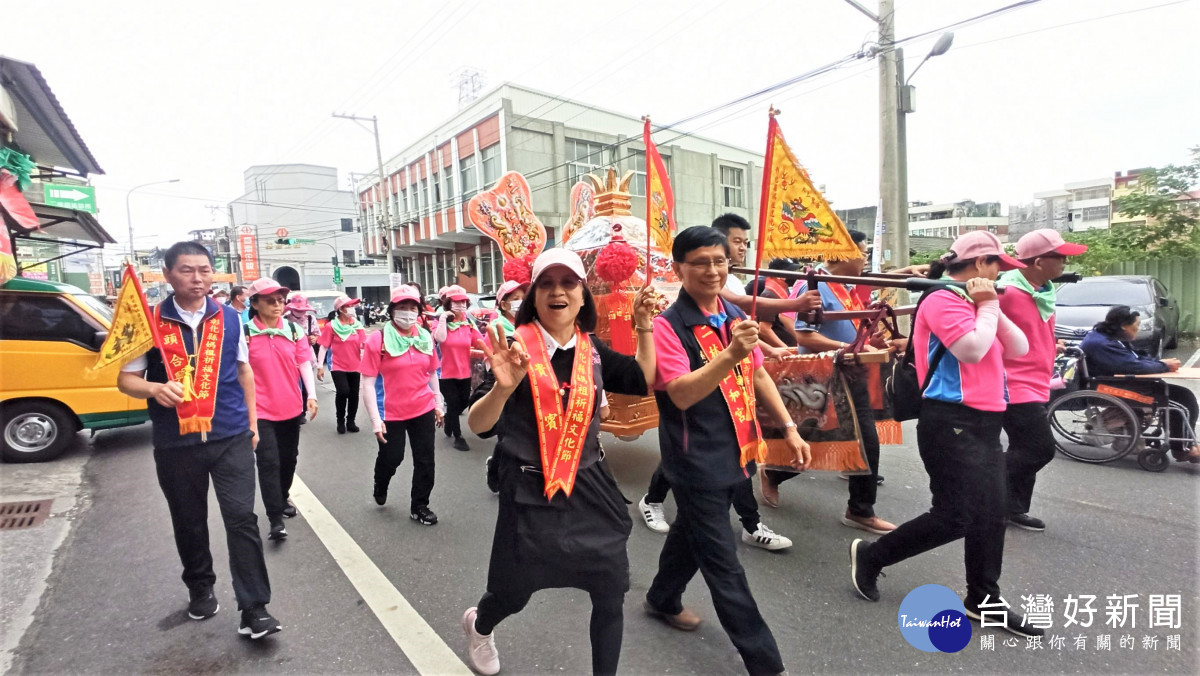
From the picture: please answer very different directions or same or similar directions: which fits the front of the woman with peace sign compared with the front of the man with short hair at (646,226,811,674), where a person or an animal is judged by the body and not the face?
same or similar directions

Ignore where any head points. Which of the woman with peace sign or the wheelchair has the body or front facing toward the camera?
the woman with peace sign

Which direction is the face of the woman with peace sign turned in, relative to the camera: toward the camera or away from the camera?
toward the camera

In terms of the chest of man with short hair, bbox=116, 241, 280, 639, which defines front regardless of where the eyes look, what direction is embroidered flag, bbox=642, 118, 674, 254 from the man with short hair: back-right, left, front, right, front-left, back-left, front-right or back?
left

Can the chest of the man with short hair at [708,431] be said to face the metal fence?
no

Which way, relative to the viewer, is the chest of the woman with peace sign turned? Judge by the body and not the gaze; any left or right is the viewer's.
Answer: facing the viewer

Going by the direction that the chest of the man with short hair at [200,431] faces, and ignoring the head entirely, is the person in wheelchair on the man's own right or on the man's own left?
on the man's own left

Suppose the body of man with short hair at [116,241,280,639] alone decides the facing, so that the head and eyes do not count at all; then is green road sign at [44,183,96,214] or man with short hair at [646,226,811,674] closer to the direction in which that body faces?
the man with short hair

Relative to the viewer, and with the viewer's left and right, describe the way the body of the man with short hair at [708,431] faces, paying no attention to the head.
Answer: facing the viewer and to the right of the viewer

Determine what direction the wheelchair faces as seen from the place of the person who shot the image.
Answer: facing to the right of the viewer

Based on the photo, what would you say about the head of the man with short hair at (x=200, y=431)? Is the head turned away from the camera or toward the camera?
toward the camera

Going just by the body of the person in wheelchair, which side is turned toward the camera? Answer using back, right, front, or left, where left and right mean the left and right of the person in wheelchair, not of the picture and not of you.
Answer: right

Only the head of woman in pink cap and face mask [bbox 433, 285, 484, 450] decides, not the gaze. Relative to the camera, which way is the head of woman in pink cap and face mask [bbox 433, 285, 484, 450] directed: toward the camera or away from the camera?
toward the camera

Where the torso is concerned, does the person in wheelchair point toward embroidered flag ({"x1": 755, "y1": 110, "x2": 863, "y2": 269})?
no

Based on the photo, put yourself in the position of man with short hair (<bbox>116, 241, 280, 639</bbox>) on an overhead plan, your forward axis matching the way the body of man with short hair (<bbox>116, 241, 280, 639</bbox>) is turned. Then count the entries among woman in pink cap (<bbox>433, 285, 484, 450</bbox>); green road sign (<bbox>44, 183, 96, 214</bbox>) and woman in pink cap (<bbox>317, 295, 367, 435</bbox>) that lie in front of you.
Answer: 0

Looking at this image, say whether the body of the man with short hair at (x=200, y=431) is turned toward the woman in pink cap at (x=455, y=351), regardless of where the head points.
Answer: no

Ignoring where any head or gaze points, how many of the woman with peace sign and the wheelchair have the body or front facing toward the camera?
1
